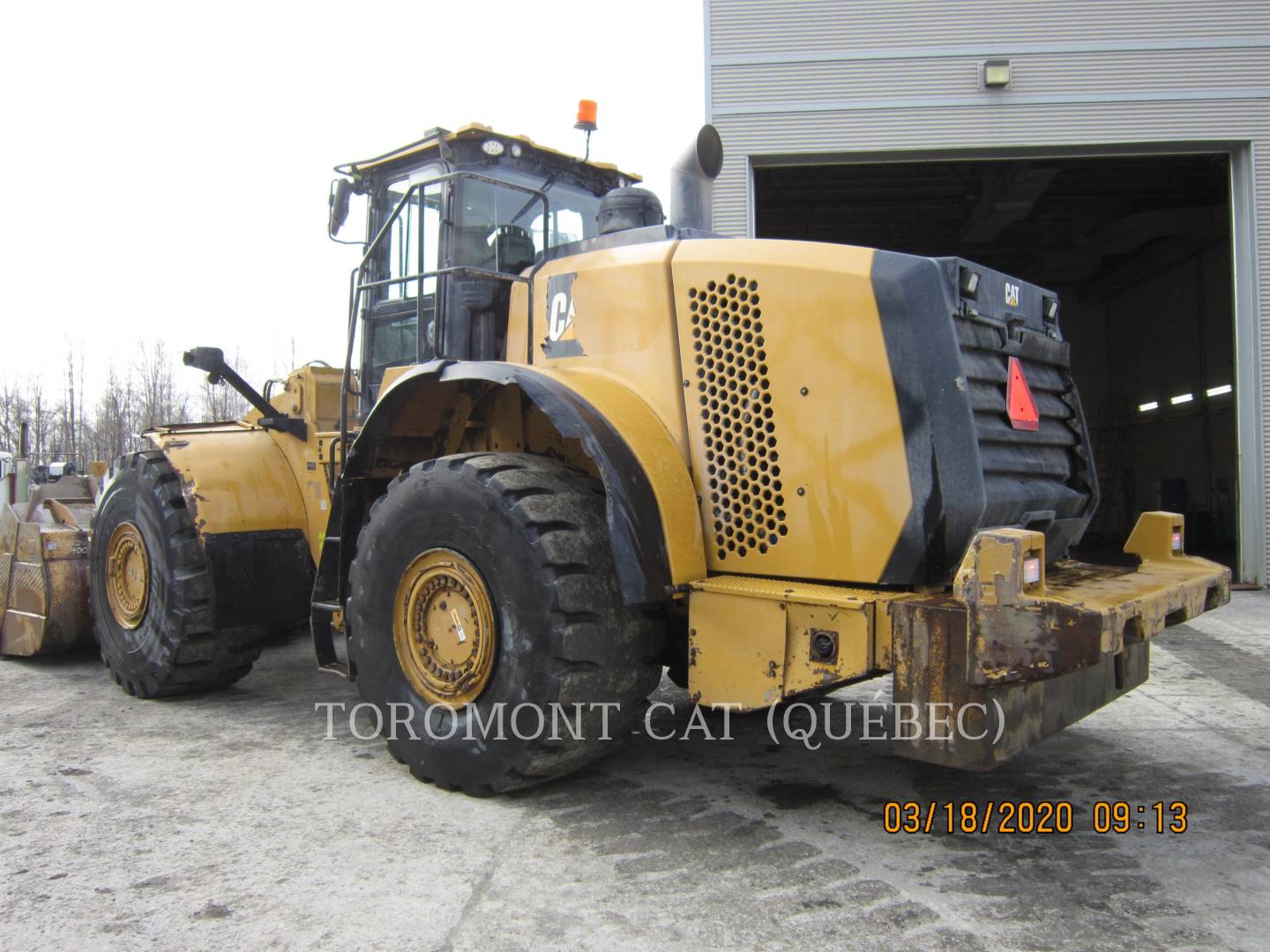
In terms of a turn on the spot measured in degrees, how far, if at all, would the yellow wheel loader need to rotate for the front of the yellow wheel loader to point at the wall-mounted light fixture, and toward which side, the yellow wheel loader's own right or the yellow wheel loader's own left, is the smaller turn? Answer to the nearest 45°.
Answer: approximately 90° to the yellow wheel loader's own right

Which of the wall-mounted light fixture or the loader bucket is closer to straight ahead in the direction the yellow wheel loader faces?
the loader bucket

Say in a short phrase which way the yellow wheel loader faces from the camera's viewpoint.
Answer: facing away from the viewer and to the left of the viewer

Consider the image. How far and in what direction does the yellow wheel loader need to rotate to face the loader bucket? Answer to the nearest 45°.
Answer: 0° — it already faces it
